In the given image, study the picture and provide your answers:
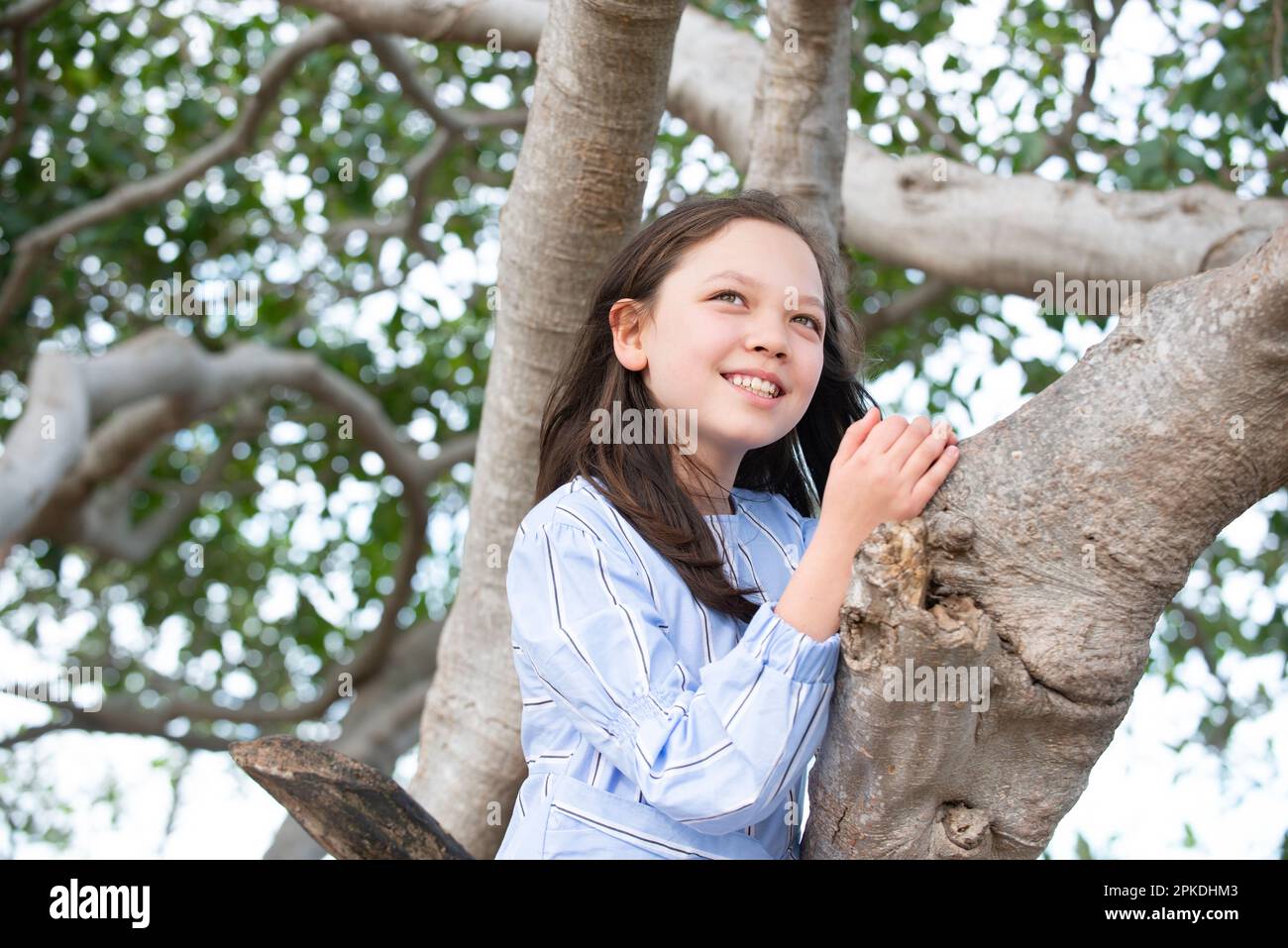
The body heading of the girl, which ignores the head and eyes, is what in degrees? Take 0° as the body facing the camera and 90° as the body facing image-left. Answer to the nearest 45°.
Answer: approximately 315°
